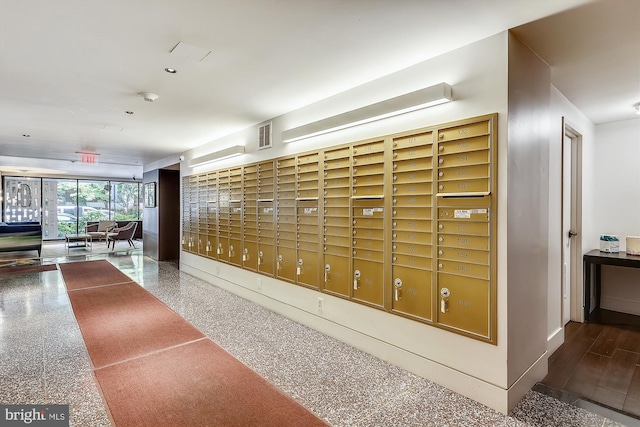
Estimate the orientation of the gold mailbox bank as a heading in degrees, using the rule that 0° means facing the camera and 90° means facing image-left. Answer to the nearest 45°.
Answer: approximately 45°

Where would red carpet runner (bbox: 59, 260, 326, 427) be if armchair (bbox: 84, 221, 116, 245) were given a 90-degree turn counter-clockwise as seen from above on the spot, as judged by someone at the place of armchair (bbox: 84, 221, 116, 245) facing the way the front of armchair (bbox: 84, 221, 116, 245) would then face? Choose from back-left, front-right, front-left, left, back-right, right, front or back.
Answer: front-right

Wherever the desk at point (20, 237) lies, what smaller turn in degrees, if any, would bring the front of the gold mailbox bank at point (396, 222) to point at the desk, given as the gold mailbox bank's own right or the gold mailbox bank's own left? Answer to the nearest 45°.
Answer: approximately 90° to the gold mailbox bank's own right

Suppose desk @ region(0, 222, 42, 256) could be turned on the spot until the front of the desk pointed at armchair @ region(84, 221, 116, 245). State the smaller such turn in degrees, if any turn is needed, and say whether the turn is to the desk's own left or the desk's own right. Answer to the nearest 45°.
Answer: approximately 45° to the desk's own right

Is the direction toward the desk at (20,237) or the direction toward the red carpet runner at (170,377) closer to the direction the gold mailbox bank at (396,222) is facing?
the red carpet runner

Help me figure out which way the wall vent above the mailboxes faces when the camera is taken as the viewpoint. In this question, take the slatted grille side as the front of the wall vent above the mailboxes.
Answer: facing the viewer and to the left of the viewer

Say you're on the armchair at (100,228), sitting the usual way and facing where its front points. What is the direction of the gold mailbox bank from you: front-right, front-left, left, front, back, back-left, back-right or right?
front-left

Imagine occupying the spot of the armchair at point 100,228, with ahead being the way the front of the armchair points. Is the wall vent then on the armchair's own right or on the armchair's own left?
on the armchair's own left
